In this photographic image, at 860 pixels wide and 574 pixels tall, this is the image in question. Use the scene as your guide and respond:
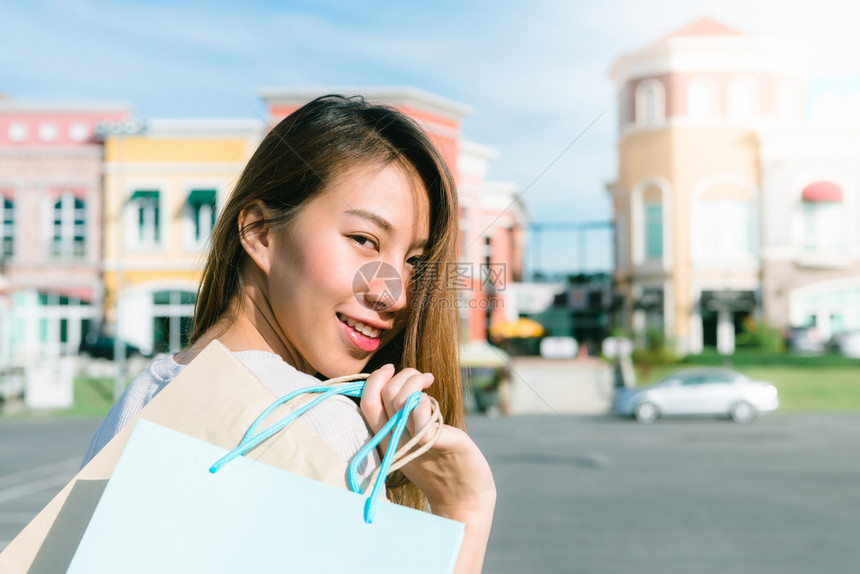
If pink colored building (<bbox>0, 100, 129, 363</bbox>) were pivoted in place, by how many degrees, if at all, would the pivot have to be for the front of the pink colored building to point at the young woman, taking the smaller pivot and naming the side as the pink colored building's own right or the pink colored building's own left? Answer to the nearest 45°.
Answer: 0° — it already faces them

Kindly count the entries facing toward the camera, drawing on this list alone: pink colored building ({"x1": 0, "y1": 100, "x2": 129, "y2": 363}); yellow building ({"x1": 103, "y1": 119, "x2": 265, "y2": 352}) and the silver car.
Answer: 2

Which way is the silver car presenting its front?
to the viewer's left

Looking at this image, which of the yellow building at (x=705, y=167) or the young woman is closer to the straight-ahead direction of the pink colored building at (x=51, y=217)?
the young woman

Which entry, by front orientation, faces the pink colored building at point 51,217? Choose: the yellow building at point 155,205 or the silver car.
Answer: the silver car

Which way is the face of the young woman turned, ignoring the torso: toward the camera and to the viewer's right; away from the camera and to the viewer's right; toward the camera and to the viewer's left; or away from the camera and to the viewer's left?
toward the camera and to the viewer's right

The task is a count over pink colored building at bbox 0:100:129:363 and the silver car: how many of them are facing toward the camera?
1

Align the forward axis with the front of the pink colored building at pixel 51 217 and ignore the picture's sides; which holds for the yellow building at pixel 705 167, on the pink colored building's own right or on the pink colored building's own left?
on the pink colored building's own left

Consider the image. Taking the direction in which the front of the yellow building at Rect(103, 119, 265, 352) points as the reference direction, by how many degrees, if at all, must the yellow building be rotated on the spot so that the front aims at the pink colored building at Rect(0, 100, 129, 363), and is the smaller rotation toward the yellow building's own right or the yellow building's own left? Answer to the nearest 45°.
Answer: approximately 90° to the yellow building's own right

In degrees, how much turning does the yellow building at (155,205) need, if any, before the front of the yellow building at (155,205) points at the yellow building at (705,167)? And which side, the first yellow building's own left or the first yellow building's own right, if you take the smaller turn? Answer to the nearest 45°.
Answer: approximately 90° to the first yellow building's own left

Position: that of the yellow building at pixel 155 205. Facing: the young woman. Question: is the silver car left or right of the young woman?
left

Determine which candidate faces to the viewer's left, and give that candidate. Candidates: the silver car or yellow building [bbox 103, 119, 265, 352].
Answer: the silver car

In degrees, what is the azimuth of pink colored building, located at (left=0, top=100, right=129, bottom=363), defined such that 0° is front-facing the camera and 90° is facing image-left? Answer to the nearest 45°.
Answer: approximately 0°
